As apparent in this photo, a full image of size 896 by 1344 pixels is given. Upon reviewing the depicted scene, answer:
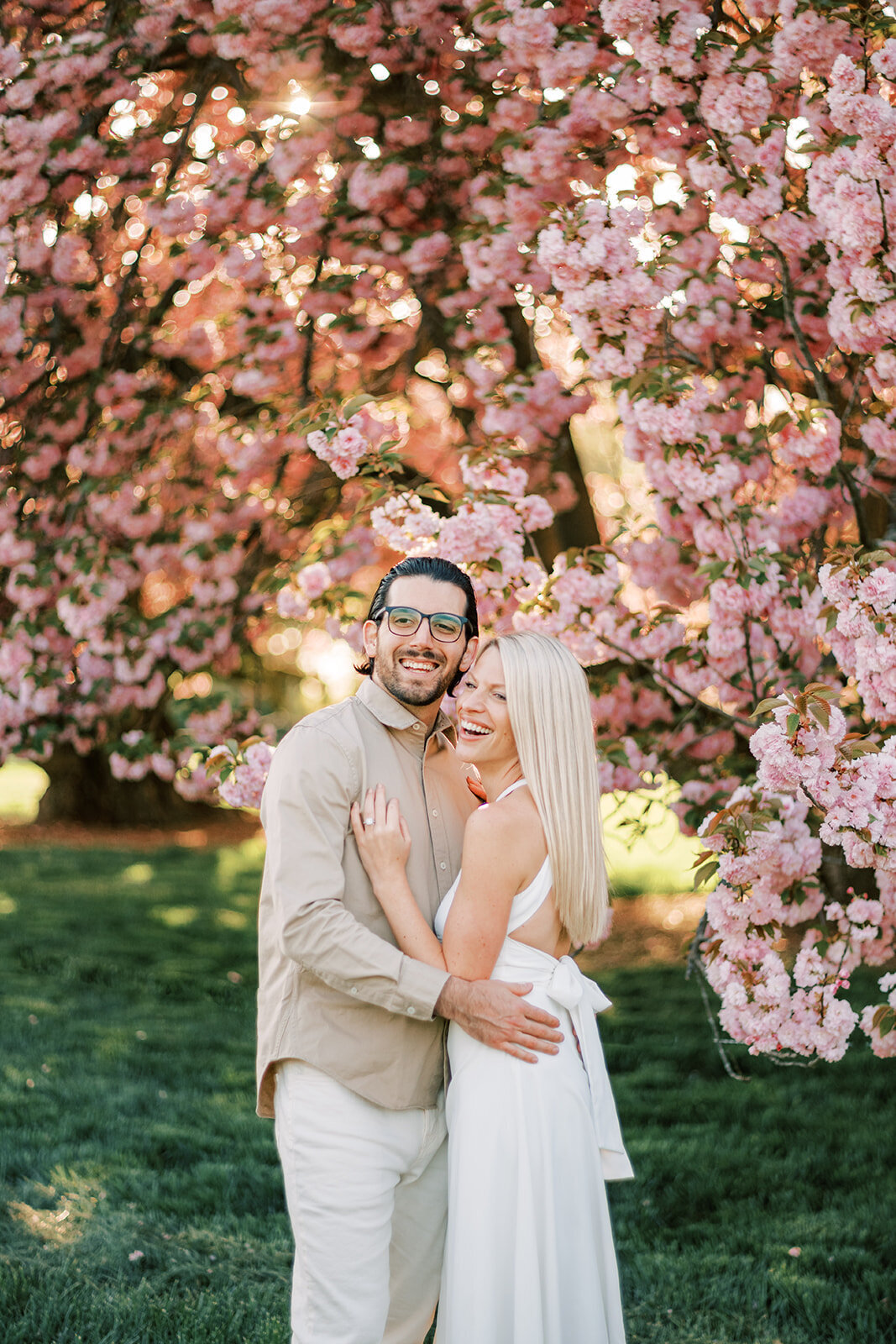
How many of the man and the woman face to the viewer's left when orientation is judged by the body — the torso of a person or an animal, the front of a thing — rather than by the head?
1

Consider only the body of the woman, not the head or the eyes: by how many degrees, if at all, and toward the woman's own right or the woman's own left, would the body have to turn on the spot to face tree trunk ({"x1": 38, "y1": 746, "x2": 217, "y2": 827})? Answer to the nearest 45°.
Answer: approximately 90° to the woman's own right

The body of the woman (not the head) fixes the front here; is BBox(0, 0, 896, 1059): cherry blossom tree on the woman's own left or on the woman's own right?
on the woman's own right

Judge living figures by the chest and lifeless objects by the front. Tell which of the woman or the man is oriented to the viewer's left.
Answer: the woman

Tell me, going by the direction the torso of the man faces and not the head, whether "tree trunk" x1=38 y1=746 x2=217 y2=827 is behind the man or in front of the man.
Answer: behind

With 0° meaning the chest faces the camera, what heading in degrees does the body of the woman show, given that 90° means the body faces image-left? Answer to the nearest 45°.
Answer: approximately 90°
